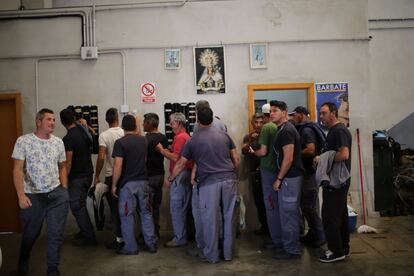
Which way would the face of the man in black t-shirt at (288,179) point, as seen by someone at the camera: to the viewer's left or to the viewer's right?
to the viewer's left

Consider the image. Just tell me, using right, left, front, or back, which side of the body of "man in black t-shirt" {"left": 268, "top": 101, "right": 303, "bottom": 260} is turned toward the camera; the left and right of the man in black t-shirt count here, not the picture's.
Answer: left

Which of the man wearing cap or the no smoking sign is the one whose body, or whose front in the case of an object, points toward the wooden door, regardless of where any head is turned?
the man wearing cap

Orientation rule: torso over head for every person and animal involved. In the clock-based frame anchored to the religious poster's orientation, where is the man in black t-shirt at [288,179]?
The man in black t-shirt is roughly at 11 o'clock from the religious poster.

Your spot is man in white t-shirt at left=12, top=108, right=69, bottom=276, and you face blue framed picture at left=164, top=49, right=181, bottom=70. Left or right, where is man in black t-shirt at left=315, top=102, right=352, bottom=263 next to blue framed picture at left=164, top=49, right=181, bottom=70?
right

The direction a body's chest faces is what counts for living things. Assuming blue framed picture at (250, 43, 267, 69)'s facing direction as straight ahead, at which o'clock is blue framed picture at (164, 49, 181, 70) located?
blue framed picture at (164, 49, 181, 70) is roughly at 3 o'clock from blue framed picture at (250, 43, 267, 69).

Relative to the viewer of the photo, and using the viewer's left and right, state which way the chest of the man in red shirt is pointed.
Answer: facing to the left of the viewer

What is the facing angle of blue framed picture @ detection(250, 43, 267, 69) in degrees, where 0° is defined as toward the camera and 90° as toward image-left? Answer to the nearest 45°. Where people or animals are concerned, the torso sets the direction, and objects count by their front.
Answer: approximately 0°

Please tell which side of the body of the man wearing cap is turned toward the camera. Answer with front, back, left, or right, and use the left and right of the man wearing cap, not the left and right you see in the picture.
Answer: left

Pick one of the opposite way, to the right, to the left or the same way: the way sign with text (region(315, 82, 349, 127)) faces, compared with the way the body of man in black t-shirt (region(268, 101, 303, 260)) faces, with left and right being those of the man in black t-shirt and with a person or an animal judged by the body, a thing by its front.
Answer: to the left

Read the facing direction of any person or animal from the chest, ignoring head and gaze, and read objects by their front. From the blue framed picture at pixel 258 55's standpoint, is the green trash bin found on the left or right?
on its left
